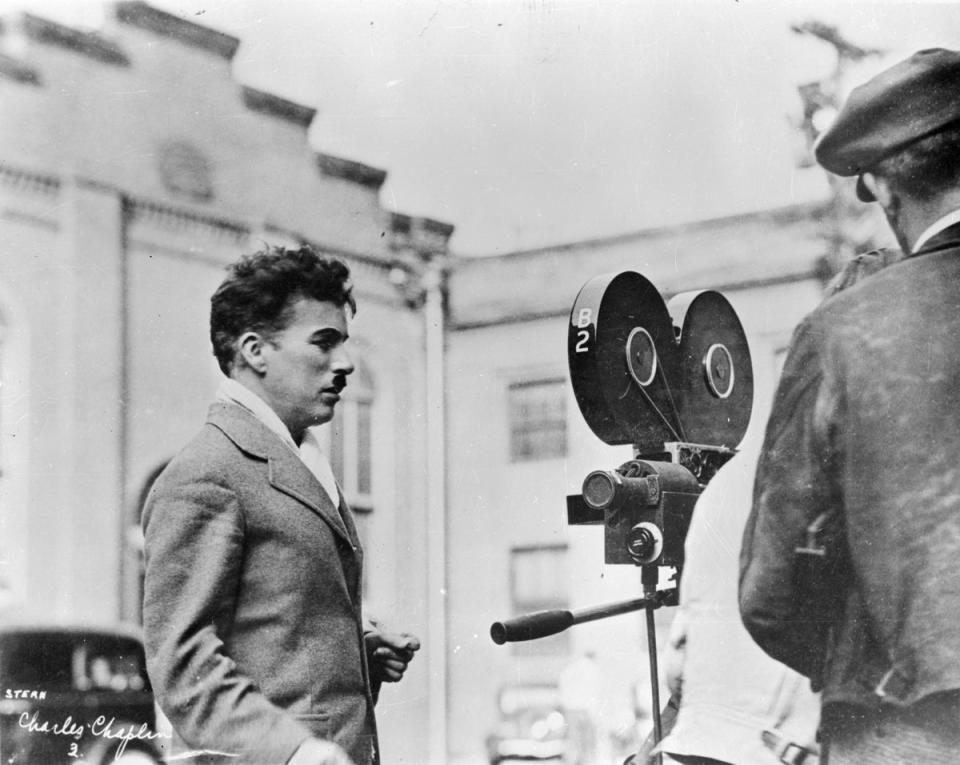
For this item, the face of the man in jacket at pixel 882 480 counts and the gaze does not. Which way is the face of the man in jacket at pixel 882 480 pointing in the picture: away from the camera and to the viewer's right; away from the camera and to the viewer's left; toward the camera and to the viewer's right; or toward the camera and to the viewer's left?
away from the camera and to the viewer's left

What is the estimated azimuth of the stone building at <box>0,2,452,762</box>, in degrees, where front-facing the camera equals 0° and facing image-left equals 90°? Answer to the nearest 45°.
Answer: approximately 315°

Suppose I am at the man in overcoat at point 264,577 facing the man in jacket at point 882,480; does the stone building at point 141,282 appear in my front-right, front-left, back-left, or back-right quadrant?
back-left

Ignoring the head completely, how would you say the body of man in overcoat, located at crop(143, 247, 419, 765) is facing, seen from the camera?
to the viewer's right

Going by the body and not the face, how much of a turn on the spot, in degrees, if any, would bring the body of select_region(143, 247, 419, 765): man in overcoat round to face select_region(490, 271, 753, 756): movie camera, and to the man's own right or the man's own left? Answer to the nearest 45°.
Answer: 0° — they already face it

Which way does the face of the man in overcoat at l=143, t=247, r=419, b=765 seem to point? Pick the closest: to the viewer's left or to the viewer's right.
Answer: to the viewer's right

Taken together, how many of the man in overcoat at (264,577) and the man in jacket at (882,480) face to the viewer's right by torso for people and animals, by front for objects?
1

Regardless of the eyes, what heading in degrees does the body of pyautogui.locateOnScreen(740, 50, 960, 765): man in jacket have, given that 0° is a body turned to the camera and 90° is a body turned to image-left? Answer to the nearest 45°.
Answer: approximately 135°
